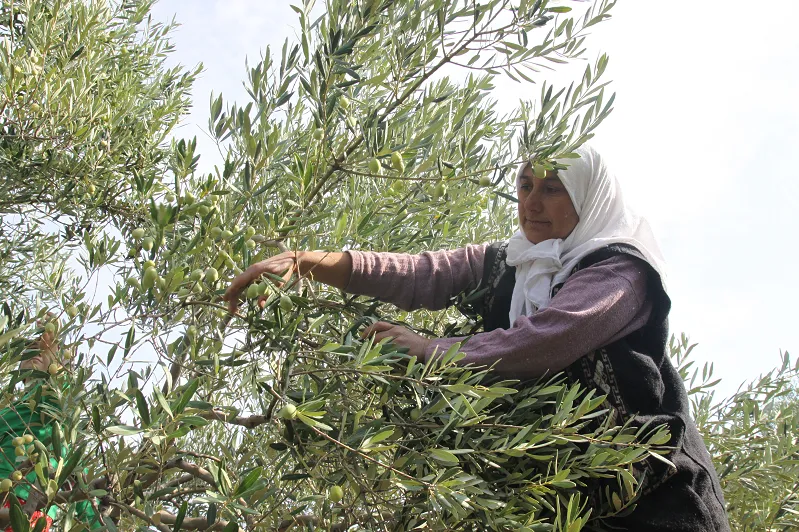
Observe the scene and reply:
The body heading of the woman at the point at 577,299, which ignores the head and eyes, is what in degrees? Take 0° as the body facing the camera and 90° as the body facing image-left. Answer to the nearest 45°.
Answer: approximately 45°

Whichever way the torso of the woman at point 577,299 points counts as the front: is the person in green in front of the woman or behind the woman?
in front
